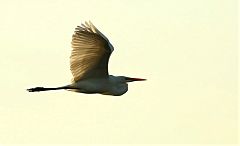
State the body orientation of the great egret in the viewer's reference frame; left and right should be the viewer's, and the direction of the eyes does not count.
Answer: facing to the right of the viewer
